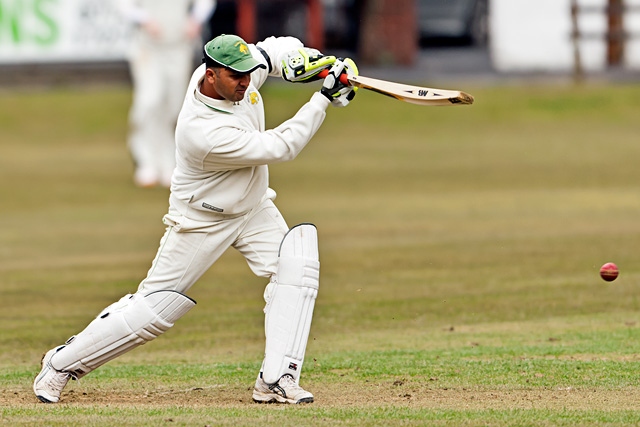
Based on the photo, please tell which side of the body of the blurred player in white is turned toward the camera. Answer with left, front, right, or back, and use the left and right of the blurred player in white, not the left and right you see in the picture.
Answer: front

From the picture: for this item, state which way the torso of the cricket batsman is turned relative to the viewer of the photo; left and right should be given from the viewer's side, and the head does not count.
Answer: facing the viewer and to the right of the viewer

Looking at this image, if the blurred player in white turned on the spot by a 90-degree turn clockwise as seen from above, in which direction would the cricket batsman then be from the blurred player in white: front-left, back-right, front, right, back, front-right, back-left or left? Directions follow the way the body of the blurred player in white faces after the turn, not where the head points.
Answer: left
